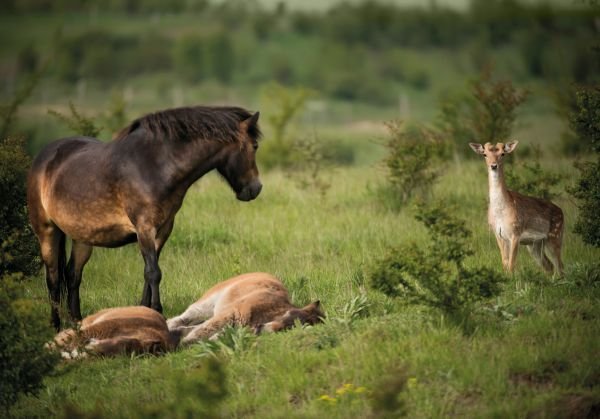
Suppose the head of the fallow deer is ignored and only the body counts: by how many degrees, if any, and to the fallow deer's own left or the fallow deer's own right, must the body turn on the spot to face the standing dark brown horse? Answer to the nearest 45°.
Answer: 0° — it already faces it

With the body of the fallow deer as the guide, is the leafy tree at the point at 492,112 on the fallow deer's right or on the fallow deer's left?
on the fallow deer's right

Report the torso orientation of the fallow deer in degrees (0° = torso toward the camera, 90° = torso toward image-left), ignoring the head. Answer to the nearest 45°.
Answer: approximately 45°

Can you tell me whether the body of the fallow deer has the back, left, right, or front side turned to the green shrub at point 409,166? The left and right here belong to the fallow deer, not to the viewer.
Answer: right

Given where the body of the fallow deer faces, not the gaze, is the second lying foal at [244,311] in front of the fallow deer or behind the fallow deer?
in front

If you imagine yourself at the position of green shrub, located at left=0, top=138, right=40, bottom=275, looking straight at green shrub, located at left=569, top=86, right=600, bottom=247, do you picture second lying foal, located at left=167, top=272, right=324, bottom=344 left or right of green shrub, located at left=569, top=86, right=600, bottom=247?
right

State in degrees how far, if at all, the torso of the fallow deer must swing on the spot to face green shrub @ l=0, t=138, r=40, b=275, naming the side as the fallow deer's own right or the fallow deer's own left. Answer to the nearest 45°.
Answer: approximately 45° to the fallow deer's own right

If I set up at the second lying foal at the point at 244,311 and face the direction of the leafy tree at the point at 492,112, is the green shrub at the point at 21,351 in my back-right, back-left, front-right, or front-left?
back-left

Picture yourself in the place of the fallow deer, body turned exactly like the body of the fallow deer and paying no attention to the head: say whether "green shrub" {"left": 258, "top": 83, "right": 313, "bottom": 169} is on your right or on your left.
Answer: on your right
